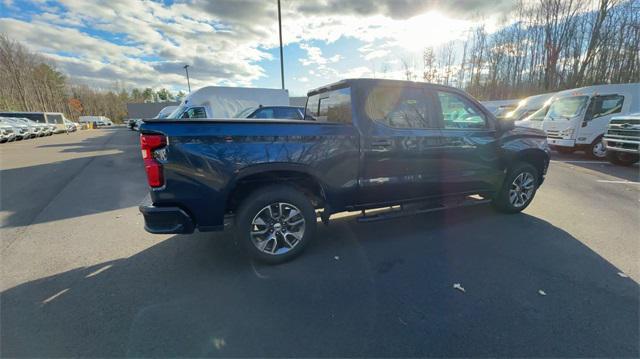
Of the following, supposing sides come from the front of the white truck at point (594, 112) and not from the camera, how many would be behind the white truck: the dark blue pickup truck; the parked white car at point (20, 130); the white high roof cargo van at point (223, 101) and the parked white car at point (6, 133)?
0

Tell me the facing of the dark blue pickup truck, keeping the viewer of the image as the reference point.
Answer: facing away from the viewer and to the right of the viewer

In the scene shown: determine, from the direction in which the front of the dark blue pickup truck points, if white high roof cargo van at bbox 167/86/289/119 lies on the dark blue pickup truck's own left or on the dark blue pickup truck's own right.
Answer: on the dark blue pickup truck's own left

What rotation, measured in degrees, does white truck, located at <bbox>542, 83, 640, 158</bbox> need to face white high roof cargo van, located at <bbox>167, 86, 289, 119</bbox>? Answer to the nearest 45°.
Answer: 0° — it already faces it

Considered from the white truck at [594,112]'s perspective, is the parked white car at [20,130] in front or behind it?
in front

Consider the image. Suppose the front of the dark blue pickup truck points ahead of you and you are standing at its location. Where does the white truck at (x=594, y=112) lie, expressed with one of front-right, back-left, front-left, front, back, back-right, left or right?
front

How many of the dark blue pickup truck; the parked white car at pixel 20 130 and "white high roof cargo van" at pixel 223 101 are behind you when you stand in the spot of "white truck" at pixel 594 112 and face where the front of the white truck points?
0

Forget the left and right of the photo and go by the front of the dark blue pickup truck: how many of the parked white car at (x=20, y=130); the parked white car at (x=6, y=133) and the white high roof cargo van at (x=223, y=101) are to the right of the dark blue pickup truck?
0

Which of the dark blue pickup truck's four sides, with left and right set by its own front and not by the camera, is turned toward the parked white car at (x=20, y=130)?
left

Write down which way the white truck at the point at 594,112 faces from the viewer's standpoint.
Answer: facing the viewer and to the left of the viewer

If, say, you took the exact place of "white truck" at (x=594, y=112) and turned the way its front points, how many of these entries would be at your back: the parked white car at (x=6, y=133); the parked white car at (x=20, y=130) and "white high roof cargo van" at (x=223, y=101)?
0

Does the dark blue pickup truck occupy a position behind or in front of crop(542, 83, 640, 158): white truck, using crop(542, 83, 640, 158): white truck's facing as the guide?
in front
